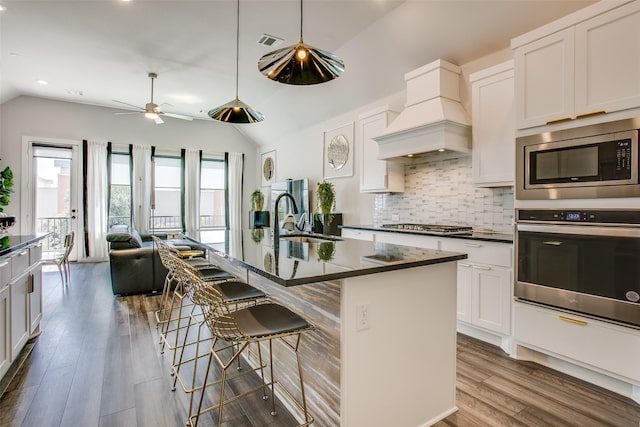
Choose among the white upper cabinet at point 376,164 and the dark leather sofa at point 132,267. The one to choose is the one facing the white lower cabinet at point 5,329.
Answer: the white upper cabinet

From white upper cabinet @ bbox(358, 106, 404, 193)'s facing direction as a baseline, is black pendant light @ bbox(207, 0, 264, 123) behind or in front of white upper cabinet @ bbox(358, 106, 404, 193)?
in front

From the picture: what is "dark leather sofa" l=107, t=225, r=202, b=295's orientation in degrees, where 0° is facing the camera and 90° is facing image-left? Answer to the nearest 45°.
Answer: approximately 270°

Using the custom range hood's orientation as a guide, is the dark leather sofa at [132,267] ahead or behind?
ahead

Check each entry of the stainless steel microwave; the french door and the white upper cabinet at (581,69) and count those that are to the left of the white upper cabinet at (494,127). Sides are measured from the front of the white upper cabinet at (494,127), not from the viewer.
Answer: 2

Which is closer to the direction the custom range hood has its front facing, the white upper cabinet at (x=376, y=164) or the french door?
the french door

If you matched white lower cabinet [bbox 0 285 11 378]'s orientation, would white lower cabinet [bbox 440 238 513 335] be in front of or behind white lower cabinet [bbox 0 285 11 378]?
in front

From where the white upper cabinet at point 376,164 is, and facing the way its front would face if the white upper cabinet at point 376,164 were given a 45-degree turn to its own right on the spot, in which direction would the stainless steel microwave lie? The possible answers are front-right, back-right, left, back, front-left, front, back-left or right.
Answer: back-left

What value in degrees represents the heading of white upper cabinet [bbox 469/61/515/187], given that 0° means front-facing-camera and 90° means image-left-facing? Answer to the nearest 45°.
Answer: approximately 45°

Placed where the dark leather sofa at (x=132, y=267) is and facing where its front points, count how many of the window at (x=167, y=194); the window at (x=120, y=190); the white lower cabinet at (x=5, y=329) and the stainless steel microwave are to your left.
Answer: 2

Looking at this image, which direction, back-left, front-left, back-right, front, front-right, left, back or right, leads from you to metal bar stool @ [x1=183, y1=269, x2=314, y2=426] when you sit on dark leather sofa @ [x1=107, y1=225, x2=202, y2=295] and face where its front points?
right

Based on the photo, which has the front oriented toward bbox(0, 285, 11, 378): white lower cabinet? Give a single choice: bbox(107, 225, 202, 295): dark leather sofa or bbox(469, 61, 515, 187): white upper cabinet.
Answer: the white upper cabinet

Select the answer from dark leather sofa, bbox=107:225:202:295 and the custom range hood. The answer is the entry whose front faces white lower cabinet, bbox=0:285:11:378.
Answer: the custom range hood

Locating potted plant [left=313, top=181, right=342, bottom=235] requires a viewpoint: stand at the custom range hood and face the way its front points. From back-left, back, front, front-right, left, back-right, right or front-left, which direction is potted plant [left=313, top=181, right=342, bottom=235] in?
right
